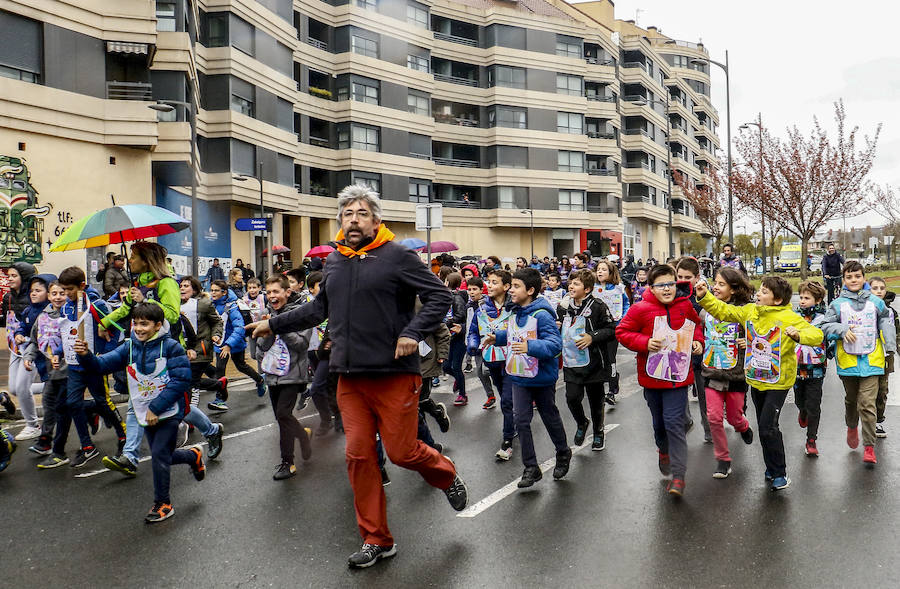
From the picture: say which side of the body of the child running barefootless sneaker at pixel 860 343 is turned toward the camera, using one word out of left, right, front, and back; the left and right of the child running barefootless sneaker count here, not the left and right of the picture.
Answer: front

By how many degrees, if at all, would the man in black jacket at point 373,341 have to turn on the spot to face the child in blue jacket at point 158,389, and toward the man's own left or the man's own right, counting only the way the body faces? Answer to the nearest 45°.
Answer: approximately 90° to the man's own right

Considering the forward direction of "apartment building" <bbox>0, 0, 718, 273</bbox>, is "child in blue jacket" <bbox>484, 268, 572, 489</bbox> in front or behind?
in front

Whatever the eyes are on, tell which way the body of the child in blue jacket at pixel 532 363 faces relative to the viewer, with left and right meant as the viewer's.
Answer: facing the viewer and to the left of the viewer

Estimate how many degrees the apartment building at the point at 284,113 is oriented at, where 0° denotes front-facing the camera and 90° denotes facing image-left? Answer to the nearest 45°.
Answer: approximately 315°

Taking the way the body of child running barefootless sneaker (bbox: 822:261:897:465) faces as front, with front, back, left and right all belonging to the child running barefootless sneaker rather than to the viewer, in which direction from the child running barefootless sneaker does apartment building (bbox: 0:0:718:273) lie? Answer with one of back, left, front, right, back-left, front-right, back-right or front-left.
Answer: back-right

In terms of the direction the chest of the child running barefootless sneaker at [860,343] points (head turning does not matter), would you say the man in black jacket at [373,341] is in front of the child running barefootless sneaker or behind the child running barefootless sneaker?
in front

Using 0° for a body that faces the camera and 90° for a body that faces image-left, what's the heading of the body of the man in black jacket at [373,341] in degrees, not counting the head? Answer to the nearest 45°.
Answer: approximately 45°

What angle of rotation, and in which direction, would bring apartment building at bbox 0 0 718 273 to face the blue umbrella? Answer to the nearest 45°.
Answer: approximately 45° to its right

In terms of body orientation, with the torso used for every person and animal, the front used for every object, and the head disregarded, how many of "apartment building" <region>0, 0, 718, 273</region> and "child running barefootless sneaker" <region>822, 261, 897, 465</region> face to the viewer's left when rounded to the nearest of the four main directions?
0

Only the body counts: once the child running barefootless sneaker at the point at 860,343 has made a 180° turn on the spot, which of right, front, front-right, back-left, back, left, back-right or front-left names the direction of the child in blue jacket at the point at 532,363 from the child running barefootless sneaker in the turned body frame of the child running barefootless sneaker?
back-left
